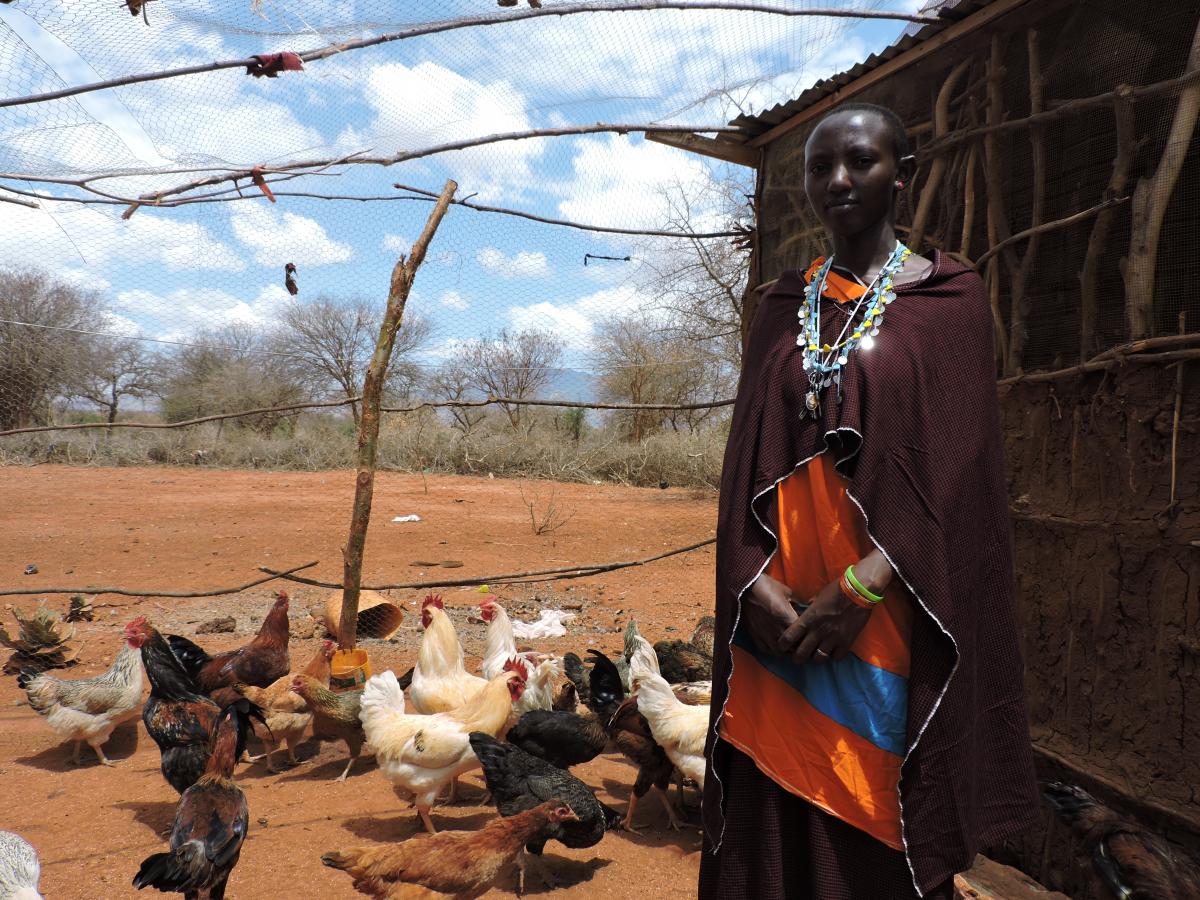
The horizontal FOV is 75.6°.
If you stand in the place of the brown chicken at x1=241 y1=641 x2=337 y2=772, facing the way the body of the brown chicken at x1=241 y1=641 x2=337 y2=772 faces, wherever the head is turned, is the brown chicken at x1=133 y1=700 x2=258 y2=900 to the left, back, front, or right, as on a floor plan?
right

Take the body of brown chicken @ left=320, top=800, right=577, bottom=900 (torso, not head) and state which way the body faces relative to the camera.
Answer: to the viewer's right

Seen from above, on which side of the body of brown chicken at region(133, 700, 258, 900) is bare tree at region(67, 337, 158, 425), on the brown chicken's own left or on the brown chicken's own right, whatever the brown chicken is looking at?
on the brown chicken's own left

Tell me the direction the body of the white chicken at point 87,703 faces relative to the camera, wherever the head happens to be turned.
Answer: to the viewer's right

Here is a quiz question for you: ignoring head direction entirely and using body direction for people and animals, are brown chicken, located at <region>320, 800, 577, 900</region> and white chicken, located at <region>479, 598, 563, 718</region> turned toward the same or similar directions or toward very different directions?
very different directions

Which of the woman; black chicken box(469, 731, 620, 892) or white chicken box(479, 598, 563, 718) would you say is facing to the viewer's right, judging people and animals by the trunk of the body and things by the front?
the black chicken

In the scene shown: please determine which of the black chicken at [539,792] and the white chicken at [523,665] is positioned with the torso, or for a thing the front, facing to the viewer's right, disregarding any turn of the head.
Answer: the black chicken

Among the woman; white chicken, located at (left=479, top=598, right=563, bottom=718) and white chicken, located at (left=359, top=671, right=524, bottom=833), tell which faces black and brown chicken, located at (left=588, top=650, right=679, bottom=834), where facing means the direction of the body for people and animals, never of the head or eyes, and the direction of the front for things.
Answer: white chicken, located at (left=359, top=671, right=524, bottom=833)

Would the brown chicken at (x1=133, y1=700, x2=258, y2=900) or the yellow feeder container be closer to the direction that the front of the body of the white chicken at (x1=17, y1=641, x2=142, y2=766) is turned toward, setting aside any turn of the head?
the yellow feeder container

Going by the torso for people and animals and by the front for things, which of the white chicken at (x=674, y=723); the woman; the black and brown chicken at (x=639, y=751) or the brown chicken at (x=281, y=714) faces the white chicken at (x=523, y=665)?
the brown chicken

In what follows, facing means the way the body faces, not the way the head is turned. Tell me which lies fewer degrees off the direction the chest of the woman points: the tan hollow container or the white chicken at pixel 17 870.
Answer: the white chicken

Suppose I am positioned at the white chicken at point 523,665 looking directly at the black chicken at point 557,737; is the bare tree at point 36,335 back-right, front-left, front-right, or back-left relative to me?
back-right

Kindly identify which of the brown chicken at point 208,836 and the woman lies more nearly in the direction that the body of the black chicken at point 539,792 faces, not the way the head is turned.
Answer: the woman

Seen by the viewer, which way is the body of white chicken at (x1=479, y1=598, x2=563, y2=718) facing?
to the viewer's left

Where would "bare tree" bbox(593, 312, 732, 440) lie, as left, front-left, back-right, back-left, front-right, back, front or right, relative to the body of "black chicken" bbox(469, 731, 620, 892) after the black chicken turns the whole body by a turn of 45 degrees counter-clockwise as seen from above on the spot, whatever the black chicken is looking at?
front-left

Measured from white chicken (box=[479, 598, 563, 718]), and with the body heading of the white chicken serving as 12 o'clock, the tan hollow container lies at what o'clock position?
The tan hollow container is roughly at 2 o'clock from the white chicken.
